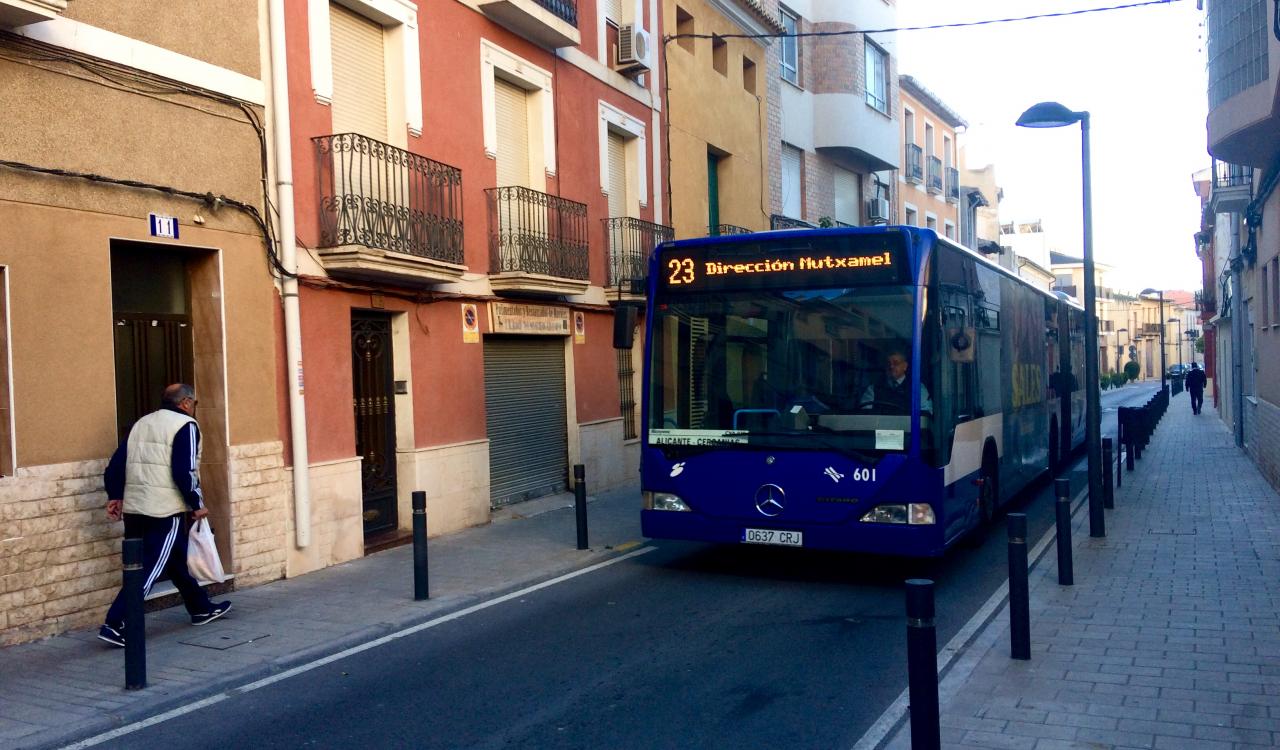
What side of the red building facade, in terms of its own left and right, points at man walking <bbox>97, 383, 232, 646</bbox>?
right

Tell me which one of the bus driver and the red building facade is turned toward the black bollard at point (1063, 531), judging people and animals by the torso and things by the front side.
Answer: the red building facade

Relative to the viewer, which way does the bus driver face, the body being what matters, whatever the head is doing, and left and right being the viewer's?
facing the viewer

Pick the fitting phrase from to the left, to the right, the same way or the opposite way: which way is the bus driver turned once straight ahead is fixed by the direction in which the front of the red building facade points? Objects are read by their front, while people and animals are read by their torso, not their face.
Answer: to the right

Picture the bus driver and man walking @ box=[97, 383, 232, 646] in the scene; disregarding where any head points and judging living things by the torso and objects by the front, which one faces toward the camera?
the bus driver

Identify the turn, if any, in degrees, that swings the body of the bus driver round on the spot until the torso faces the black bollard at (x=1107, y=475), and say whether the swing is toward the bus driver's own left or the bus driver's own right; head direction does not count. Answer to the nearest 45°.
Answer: approximately 135° to the bus driver's own left

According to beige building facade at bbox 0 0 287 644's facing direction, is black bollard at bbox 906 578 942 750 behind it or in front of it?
in front

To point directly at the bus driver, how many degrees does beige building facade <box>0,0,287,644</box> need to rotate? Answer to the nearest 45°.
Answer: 0° — it already faces them

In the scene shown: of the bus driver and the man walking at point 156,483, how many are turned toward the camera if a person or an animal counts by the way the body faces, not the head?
1

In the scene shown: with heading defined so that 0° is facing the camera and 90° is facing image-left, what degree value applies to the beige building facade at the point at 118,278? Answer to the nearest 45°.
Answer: approximately 315°

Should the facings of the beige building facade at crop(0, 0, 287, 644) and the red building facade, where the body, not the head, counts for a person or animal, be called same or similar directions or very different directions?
same or similar directions
